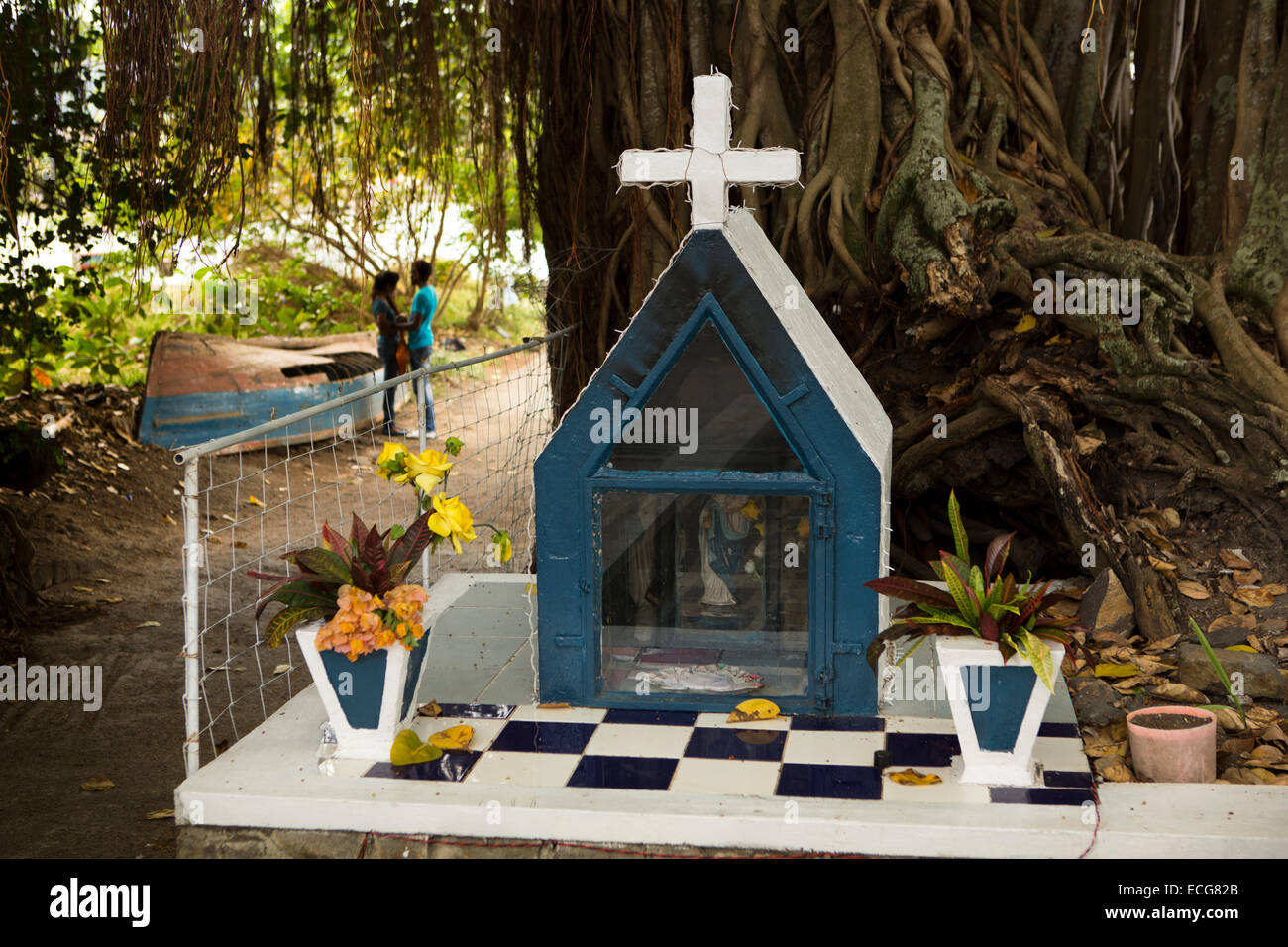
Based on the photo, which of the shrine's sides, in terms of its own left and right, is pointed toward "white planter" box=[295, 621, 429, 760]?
right

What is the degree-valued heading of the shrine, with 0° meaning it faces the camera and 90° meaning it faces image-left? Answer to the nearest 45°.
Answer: approximately 0°

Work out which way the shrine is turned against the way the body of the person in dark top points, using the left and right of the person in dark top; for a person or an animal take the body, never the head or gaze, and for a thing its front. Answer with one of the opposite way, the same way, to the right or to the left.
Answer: to the right

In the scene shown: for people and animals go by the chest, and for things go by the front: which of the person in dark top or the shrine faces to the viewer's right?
the person in dark top

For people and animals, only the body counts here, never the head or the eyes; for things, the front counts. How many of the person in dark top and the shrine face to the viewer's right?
1

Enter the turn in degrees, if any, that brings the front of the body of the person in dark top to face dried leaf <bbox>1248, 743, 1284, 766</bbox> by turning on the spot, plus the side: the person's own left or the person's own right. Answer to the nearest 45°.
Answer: approximately 90° to the person's own right

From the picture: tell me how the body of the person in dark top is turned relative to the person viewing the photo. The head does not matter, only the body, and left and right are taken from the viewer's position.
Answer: facing to the right of the viewer

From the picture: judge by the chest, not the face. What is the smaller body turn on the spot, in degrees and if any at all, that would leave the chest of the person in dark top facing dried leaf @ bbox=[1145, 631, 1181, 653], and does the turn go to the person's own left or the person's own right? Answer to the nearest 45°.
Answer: approximately 90° to the person's own right

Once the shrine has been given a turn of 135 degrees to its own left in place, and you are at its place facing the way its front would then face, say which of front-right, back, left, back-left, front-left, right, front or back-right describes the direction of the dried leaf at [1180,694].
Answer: front-right

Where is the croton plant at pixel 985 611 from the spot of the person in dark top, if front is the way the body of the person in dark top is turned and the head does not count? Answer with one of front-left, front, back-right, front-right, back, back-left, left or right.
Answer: right

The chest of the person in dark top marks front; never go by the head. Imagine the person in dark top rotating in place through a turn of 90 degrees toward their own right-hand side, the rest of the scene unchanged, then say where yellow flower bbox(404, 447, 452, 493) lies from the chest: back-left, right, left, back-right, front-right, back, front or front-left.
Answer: front

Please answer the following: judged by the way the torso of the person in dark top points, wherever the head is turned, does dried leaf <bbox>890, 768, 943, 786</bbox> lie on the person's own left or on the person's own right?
on the person's own right

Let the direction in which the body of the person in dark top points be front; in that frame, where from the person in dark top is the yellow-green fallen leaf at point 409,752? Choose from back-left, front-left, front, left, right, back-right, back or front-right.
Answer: right
